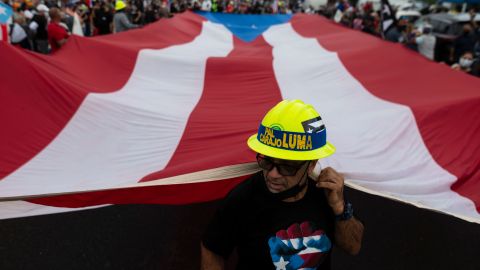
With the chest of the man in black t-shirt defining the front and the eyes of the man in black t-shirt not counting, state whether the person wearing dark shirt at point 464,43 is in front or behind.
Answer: behind

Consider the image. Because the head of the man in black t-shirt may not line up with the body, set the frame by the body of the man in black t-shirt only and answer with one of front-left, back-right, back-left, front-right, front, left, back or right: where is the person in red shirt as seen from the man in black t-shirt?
back-right

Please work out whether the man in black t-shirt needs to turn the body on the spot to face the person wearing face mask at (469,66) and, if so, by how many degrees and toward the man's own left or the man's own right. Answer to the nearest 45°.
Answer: approximately 135° to the man's own left

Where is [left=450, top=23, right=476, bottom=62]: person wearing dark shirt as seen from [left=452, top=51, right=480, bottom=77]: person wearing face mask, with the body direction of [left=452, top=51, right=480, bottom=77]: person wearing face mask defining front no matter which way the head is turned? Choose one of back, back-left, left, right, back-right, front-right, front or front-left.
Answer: back-right
